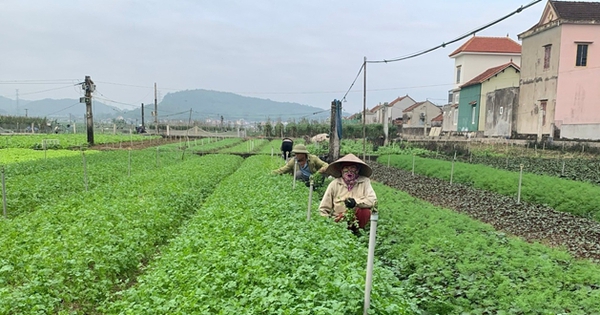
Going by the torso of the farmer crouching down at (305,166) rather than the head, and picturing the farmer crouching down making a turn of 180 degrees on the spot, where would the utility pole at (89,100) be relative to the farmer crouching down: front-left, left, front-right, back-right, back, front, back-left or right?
front-left

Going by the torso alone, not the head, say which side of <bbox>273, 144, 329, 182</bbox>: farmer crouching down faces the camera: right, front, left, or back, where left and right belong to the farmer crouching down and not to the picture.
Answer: front

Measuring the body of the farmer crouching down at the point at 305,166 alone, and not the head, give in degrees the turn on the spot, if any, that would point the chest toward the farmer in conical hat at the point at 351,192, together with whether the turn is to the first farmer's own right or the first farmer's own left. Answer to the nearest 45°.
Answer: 0° — they already face them

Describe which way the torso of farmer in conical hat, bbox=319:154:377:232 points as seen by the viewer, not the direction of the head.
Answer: toward the camera

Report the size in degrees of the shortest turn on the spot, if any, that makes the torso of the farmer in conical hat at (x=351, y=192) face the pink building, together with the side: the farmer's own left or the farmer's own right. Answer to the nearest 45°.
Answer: approximately 135° to the farmer's own left

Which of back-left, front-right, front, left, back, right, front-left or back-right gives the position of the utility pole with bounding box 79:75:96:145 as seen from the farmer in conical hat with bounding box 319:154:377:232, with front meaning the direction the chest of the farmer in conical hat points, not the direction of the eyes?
back-right

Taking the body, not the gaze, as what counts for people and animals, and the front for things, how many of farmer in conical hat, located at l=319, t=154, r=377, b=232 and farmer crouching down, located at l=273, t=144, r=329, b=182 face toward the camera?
2

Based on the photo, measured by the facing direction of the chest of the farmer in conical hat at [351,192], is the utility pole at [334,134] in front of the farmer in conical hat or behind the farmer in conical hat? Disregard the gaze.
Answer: behind

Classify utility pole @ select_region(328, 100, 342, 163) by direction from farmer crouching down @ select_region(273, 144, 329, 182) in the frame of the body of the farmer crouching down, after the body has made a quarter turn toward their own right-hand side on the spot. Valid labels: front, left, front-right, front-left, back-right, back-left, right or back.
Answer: right
